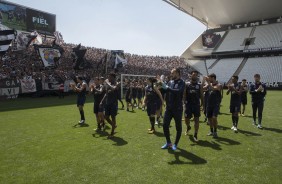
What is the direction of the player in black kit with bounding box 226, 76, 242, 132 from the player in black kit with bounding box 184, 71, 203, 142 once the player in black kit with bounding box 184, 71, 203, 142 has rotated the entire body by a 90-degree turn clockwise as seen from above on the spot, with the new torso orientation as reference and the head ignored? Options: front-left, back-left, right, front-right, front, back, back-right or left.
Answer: back-right

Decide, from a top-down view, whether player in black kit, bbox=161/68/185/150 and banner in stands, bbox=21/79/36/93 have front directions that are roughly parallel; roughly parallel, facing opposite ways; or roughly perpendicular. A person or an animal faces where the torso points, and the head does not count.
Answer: roughly perpendicular

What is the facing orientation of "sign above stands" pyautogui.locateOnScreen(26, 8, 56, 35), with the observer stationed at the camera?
facing the viewer and to the right of the viewer

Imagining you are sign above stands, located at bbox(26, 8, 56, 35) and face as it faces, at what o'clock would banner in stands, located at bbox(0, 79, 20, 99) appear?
banner in stands, located at bbox(0, 79, 20, 99) is roughly at 2 o'clock from sign above stands, located at bbox(26, 8, 56, 35).

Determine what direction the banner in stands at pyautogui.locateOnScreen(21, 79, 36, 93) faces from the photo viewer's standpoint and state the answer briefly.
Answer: facing the viewer

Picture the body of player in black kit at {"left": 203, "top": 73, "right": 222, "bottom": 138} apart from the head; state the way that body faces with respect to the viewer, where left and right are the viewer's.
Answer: facing the viewer and to the left of the viewer

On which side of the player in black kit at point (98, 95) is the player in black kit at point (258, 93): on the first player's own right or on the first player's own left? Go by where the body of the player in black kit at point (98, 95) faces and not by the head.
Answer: on the first player's own left

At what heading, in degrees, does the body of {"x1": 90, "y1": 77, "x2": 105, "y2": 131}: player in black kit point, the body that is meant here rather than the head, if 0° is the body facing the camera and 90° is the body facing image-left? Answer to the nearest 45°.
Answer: approximately 45°

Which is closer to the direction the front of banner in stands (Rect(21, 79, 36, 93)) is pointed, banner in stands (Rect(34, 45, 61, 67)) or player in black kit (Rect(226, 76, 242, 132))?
the player in black kit

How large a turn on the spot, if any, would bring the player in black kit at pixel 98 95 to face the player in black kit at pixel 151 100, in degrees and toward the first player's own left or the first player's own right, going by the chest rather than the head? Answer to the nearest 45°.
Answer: approximately 135° to the first player's own left

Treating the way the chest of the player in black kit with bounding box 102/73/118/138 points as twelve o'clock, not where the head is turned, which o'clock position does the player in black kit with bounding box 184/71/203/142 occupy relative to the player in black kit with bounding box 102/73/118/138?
the player in black kit with bounding box 184/71/203/142 is roughly at 8 o'clock from the player in black kit with bounding box 102/73/118/138.

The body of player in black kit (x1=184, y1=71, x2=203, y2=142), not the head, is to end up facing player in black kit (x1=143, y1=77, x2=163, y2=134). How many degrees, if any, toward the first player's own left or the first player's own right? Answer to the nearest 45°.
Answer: approximately 135° to the first player's own right

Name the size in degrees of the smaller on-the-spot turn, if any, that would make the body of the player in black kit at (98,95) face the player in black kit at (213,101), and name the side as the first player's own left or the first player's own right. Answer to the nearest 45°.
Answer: approximately 135° to the first player's own left

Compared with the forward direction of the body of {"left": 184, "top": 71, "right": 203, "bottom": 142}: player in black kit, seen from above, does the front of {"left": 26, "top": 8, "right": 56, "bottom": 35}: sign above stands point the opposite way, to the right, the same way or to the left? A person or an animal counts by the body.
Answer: to the left

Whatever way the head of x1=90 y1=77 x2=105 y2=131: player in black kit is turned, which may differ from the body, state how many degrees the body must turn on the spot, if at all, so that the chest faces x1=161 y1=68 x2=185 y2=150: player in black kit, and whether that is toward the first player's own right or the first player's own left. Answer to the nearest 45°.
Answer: approximately 90° to the first player's own left

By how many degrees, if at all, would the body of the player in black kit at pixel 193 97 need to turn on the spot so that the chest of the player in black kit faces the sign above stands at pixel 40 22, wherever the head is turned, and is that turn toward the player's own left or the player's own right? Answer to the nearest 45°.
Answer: approximately 135° to the player's own right

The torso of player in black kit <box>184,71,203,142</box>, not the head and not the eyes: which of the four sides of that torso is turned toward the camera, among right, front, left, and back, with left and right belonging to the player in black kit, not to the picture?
front
